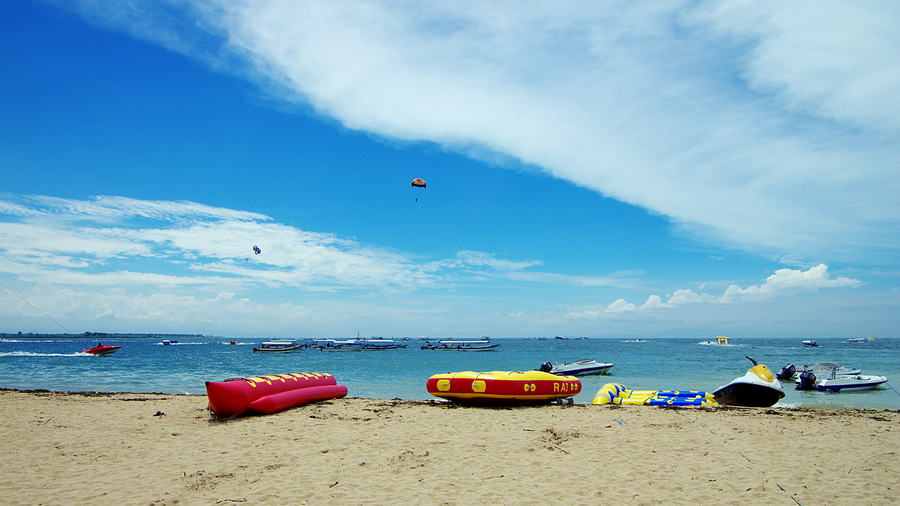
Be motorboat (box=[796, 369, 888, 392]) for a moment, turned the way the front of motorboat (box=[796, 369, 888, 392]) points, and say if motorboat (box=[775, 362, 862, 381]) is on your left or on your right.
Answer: on your left

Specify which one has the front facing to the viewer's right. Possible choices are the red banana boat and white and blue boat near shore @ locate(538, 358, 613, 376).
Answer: the white and blue boat near shore

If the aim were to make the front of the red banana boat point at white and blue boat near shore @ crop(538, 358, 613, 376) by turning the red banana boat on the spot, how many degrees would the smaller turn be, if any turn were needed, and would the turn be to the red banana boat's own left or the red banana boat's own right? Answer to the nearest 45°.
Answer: approximately 180°

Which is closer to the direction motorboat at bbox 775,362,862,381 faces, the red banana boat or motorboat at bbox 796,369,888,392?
the motorboat

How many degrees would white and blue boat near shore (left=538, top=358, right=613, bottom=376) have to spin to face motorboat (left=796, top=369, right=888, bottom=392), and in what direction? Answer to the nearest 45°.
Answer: approximately 45° to its right

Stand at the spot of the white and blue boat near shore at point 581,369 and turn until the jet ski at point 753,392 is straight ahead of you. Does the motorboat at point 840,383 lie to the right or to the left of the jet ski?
left

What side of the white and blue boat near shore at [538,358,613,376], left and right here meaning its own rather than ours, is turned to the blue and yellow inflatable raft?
right

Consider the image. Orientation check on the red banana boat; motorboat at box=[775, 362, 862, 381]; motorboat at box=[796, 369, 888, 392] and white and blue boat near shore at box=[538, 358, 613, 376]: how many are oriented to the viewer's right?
3

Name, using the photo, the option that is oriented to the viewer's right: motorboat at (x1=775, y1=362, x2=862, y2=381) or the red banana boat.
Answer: the motorboat

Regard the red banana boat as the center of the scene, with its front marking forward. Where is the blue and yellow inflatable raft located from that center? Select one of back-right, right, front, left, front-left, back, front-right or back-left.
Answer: back-left

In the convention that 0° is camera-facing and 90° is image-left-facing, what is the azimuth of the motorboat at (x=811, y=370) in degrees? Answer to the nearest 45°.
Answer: approximately 270°

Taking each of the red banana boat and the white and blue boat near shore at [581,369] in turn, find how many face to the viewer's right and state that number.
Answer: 1
